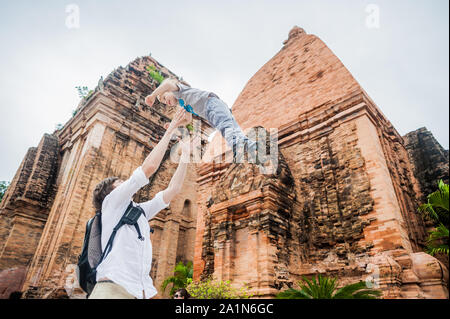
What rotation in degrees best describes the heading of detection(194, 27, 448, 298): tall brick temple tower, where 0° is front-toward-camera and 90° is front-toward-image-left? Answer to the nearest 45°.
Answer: approximately 45°

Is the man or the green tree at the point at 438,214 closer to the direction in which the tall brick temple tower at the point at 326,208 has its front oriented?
the man

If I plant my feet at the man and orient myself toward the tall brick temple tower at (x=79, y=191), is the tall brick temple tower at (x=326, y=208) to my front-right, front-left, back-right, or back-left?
front-right

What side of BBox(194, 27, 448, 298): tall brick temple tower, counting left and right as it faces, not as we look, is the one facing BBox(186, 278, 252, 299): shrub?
front

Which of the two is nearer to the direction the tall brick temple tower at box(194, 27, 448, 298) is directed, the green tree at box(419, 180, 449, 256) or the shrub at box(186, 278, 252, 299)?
the shrub

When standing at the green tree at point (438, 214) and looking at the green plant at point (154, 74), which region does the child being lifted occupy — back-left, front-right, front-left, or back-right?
front-left
